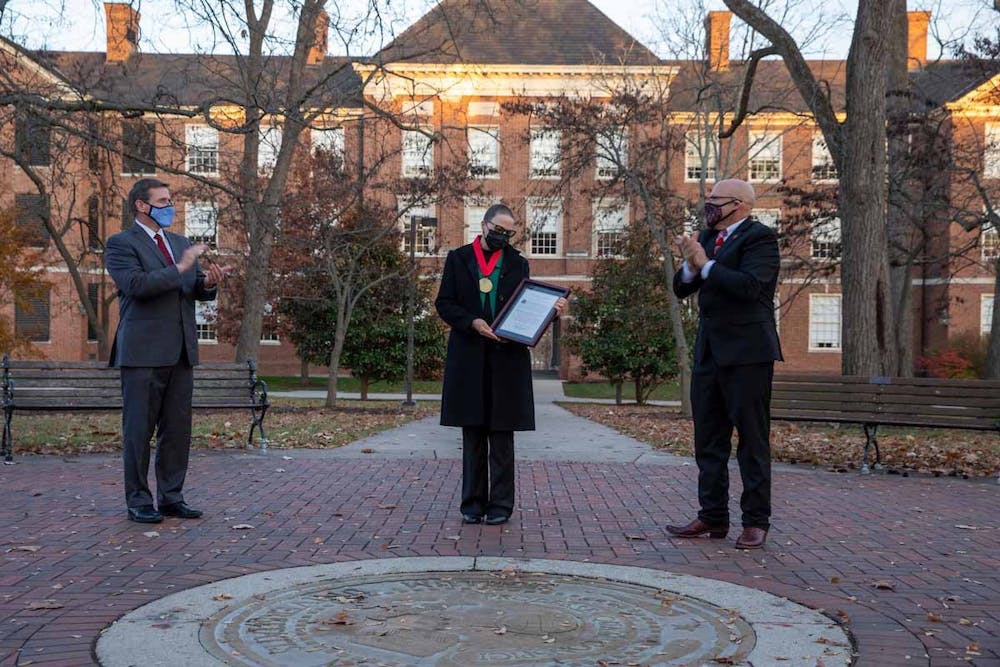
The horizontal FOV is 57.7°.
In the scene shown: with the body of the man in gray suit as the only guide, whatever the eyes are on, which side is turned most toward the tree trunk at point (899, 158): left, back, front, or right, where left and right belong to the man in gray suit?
left

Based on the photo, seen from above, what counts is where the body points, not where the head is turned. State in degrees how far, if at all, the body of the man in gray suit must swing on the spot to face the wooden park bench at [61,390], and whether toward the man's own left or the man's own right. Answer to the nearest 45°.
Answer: approximately 135° to the man's own left

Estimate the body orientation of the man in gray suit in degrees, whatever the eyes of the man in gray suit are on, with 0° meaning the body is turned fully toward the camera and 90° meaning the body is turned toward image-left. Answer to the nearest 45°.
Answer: approximately 315°

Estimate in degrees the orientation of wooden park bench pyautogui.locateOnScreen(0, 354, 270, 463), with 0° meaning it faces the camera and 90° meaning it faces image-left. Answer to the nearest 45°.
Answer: approximately 0°

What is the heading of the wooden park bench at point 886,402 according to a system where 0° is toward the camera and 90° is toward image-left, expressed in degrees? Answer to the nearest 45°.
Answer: approximately 0°

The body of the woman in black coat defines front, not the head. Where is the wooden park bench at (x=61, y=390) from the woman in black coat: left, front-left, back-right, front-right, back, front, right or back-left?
back-right

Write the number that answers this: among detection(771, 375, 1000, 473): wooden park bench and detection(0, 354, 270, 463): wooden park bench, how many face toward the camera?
2

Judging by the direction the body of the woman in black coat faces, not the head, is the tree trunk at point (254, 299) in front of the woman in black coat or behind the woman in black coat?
behind

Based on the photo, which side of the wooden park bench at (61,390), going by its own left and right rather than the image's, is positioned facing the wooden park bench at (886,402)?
left

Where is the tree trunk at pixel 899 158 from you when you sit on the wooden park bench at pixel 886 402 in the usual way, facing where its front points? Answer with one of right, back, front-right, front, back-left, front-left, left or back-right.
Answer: back

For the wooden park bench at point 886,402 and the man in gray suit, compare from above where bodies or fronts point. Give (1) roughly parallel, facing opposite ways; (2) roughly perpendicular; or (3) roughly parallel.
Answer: roughly perpendicular
